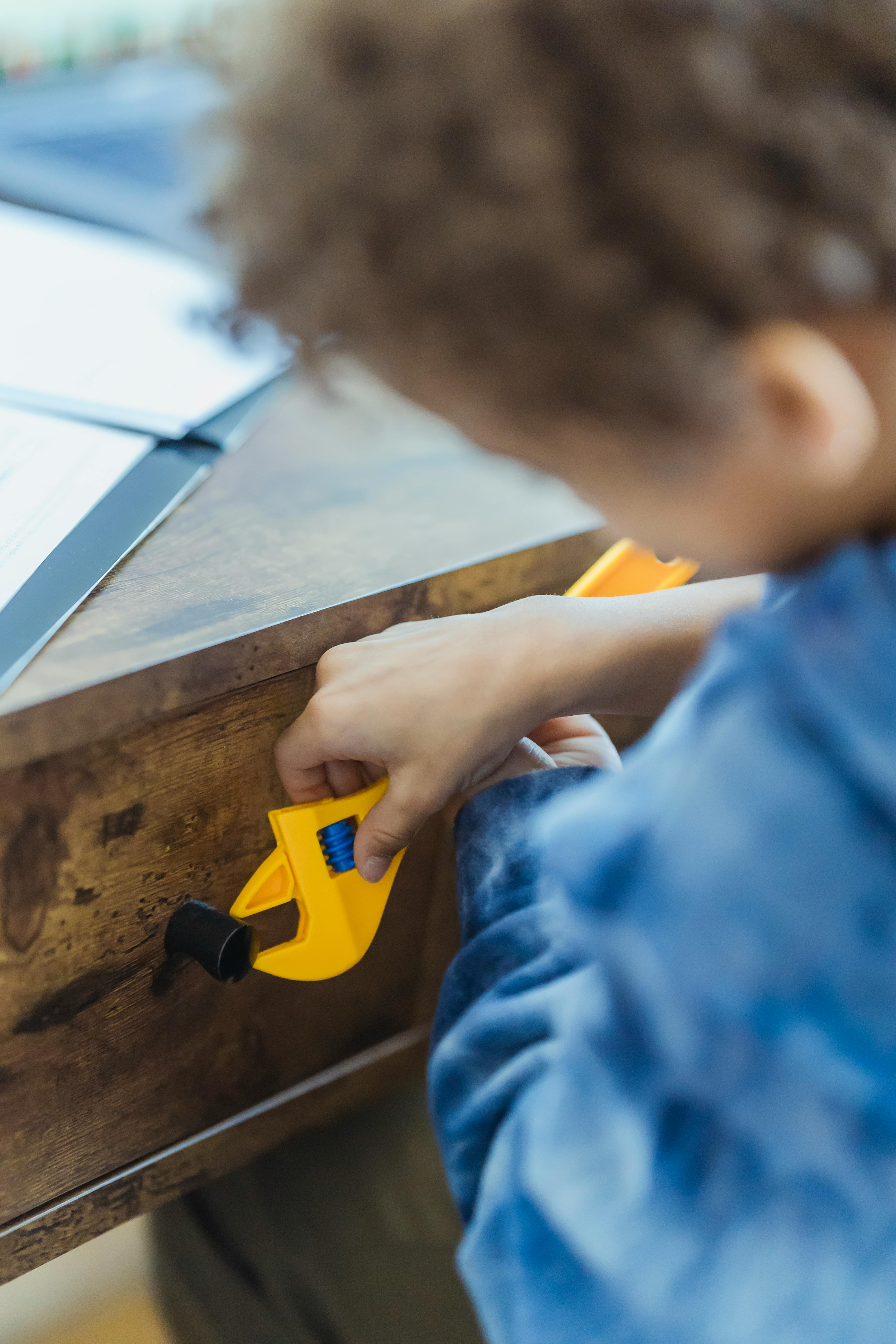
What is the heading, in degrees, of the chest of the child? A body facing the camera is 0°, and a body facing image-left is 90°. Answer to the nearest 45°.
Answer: approximately 135°

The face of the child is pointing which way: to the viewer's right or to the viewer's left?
to the viewer's left
